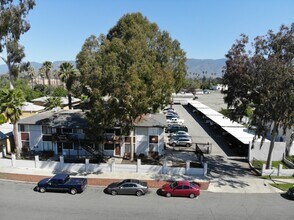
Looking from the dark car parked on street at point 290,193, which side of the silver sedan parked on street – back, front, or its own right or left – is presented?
back

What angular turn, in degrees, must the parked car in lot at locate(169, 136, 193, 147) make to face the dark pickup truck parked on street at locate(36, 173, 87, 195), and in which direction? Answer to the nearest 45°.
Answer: approximately 45° to its left

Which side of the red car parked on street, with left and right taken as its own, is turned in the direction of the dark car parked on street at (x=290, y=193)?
back

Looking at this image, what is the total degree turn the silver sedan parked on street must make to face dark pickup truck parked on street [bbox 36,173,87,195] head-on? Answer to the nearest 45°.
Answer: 0° — it already faces it

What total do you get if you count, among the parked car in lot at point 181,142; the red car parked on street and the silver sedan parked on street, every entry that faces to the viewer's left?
3

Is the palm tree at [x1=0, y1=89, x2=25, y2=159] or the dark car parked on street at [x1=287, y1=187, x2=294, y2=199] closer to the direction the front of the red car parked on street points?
the palm tree

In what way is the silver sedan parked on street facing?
to the viewer's left

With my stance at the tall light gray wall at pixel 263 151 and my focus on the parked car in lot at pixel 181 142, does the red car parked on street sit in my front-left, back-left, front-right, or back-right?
front-left

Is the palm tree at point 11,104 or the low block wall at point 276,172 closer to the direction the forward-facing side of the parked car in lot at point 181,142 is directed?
the palm tree

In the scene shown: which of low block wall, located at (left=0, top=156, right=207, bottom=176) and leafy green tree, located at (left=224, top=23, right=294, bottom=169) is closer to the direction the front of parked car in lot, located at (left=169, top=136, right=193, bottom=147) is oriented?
the low block wall

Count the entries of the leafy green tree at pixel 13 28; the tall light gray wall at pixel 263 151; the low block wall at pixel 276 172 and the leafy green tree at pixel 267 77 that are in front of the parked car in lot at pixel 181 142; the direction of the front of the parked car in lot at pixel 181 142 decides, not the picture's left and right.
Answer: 1

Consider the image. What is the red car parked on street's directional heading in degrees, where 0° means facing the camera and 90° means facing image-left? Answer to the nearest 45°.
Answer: approximately 90°

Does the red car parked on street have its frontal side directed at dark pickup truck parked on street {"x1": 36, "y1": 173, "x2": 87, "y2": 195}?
yes

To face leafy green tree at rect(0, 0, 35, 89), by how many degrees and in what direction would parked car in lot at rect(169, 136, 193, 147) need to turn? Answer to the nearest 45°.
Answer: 0° — it already faces it

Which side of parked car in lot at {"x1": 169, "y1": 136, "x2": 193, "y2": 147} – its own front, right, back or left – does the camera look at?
left

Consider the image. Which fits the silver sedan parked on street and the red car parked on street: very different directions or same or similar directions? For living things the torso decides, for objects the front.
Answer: same or similar directions
